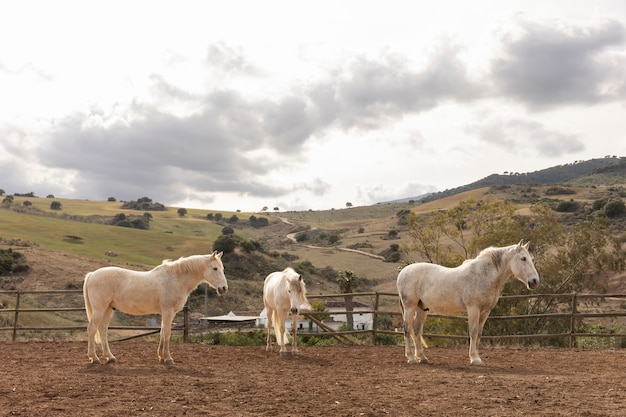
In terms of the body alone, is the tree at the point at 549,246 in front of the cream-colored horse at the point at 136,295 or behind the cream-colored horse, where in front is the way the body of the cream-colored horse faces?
in front

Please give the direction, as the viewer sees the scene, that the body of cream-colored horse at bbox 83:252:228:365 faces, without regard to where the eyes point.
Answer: to the viewer's right

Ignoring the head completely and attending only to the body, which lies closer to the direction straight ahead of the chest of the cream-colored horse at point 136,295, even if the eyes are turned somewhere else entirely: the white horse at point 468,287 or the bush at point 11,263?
the white horse

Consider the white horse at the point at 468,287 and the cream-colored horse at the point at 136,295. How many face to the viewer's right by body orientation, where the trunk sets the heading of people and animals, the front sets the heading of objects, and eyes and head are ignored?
2

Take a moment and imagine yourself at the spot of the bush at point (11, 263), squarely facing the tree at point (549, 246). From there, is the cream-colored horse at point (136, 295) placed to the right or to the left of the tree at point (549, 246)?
right

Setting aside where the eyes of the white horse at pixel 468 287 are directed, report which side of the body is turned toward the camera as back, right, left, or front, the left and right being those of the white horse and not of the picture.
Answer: right

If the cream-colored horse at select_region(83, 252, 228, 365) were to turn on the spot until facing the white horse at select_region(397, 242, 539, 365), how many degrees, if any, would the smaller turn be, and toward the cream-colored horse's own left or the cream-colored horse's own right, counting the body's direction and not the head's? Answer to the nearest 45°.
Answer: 0° — it already faces it

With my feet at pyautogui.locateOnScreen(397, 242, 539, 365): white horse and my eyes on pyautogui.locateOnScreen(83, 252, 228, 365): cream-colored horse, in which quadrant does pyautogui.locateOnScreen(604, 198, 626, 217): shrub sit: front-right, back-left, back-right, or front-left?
back-right

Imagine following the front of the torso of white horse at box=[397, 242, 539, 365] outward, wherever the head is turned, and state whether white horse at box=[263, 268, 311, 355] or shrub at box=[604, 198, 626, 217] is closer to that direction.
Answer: the shrub

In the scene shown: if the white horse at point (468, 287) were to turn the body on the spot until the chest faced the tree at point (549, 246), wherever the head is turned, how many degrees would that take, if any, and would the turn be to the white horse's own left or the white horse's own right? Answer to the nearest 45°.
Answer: approximately 90° to the white horse's own left
